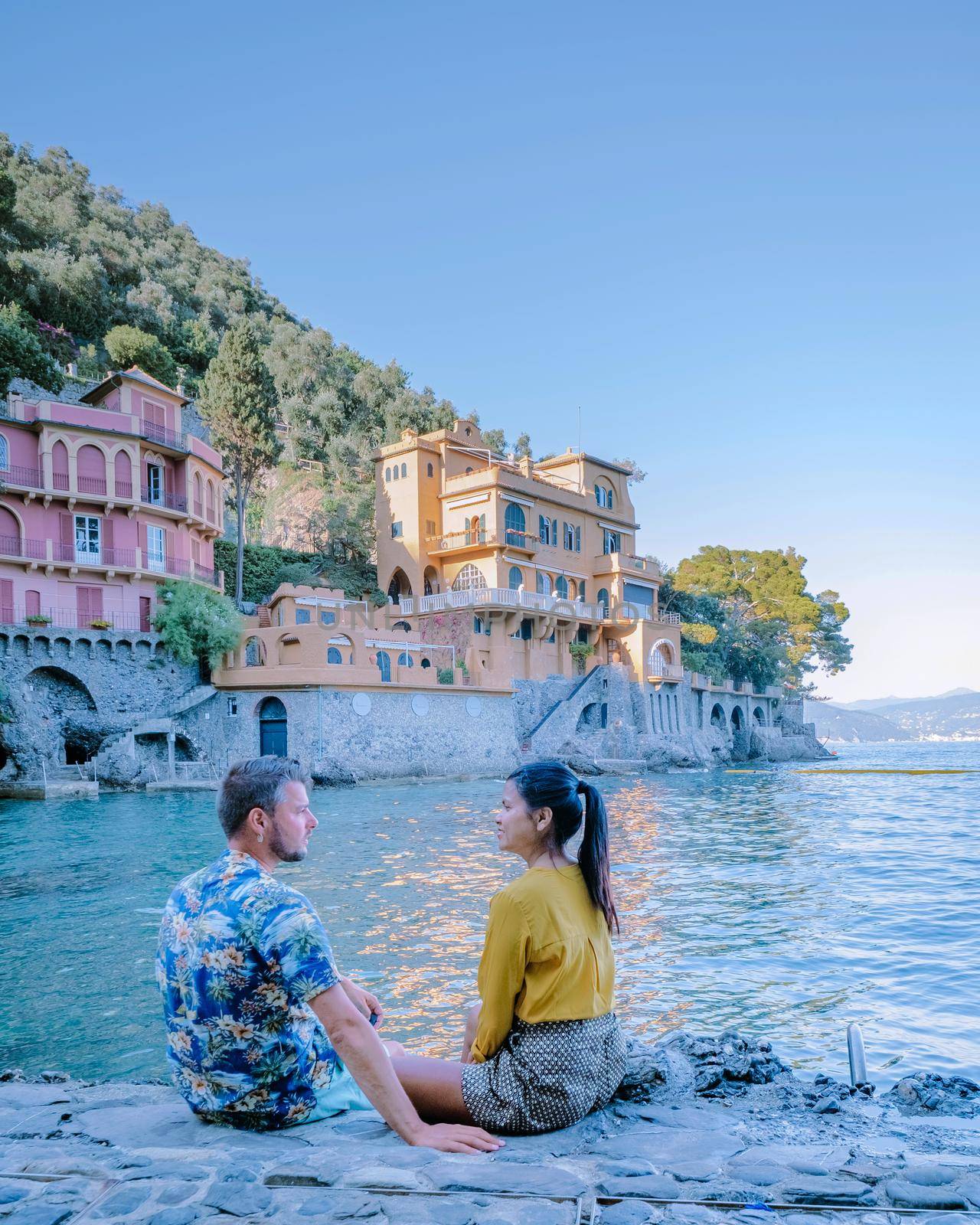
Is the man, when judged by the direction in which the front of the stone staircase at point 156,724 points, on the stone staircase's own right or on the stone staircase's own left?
on the stone staircase's own left

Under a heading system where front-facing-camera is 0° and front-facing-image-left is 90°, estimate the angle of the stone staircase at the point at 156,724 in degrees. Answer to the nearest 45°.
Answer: approximately 90°

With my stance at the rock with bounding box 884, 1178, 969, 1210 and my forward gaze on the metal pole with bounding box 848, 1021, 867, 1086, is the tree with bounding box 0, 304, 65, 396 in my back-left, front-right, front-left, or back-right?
front-left

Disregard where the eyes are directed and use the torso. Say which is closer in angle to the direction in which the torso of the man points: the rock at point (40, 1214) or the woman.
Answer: the woman

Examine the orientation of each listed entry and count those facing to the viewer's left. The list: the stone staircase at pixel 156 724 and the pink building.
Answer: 1

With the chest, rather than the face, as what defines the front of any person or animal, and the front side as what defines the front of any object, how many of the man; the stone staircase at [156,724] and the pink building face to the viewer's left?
1

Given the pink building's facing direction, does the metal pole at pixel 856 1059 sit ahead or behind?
ahead

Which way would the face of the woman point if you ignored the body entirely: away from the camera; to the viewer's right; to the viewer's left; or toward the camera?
to the viewer's left

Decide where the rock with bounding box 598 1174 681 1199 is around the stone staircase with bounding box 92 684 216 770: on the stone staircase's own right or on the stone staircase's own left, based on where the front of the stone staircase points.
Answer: on the stone staircase's own left

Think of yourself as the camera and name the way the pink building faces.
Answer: facing the viewer and to the right of the viewer

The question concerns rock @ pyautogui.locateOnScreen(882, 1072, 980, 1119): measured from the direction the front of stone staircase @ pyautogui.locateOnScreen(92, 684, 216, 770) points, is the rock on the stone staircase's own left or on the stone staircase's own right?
on the stone staircase's own left

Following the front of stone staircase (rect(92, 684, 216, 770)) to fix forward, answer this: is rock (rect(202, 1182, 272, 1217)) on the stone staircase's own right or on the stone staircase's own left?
on the stone staircase's own left

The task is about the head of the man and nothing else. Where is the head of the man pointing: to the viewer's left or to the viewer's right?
to the viewer's right

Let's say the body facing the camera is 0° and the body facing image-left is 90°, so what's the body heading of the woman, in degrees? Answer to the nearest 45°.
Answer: approximately 135°

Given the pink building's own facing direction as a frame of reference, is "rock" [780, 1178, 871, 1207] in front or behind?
in front
